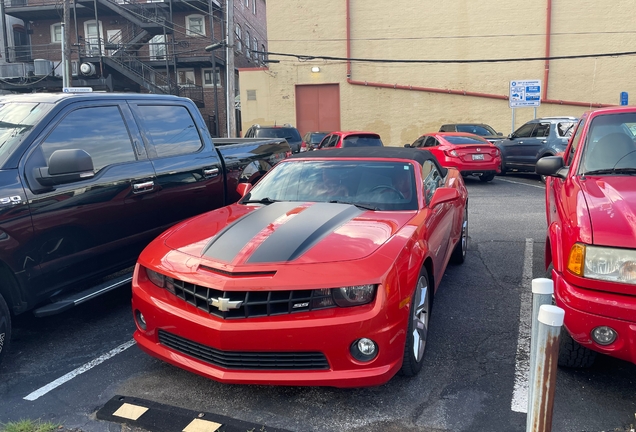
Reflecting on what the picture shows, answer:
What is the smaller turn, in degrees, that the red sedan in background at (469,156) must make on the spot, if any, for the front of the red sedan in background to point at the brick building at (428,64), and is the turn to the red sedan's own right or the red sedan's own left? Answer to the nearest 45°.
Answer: approximately 45° to the red sedan's own right

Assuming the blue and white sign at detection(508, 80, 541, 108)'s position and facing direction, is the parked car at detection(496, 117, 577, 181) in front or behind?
in front

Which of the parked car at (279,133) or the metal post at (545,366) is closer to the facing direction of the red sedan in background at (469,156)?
the parked car

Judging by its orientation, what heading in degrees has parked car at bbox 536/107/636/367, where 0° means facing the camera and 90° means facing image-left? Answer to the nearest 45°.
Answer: approximately 0°

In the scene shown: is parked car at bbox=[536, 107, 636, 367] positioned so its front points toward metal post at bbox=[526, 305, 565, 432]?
yes

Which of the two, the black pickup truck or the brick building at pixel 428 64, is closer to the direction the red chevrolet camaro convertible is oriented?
the black pickup truck

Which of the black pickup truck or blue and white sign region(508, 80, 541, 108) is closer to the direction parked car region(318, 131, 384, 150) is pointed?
the blue and white sign

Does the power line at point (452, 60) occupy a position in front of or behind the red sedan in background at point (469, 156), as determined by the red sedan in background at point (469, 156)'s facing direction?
in front

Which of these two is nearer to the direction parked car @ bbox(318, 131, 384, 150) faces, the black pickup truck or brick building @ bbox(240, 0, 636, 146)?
the brick building

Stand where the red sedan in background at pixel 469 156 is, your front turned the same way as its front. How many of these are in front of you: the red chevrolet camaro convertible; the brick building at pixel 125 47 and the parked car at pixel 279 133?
2

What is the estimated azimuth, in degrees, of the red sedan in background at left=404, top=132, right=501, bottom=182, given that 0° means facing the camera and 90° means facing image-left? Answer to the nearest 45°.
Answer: approximately 135°

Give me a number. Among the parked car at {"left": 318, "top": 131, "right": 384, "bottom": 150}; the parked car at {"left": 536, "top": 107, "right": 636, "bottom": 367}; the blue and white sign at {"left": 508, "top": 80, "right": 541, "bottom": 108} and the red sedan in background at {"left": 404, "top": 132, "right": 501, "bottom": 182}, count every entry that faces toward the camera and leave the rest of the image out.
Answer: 2

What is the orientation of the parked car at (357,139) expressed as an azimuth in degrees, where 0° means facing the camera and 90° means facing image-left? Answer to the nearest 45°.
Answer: approximately 135°
